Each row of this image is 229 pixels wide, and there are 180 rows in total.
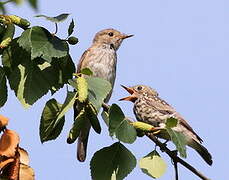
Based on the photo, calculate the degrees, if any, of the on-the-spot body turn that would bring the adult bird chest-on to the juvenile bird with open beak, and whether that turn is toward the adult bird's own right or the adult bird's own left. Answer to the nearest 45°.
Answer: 0° — it already faces it

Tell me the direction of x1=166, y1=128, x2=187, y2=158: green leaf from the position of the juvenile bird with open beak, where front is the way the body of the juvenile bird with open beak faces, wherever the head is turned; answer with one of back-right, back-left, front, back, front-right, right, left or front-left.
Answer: left

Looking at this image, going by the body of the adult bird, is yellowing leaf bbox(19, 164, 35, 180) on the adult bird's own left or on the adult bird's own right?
on the adult bird's own right

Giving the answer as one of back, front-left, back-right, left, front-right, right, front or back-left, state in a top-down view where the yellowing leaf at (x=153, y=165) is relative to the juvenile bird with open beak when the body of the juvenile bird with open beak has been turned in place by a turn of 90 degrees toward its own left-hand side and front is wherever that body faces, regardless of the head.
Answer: front

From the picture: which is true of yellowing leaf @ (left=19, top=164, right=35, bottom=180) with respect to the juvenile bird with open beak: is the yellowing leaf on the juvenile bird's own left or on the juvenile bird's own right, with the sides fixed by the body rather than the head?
on the juvenile bird's own left

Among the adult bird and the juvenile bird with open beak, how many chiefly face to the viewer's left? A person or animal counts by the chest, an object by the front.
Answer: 1

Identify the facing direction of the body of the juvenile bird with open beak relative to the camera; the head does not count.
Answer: to the viewer's left

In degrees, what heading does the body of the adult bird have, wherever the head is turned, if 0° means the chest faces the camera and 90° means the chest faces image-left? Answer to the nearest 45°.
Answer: approximately 315°

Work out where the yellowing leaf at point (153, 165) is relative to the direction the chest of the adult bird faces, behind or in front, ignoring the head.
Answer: in front
